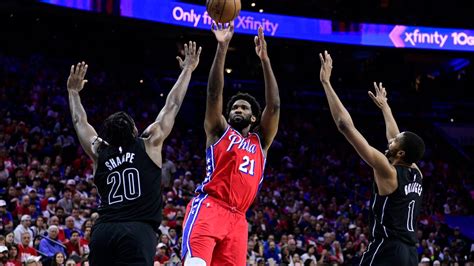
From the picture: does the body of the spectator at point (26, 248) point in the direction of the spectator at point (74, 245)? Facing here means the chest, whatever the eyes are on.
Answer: no

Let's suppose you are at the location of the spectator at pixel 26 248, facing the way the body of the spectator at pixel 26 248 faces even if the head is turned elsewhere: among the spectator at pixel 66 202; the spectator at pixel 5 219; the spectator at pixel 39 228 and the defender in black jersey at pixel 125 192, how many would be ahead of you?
1

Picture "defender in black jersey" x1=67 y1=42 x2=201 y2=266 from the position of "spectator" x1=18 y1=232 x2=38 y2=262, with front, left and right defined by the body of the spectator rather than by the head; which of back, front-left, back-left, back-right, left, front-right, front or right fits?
front

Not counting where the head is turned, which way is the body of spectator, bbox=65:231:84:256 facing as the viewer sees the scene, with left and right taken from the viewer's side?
facing the viewer

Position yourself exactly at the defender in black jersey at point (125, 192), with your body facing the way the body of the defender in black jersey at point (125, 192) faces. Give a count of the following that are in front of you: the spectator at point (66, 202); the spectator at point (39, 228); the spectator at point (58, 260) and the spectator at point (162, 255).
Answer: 4

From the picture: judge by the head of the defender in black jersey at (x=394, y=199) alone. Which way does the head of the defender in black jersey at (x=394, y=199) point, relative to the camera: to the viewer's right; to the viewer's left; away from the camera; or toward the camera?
to the viewer's left

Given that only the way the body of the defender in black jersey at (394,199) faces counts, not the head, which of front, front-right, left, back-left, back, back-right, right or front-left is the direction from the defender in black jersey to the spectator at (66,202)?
front

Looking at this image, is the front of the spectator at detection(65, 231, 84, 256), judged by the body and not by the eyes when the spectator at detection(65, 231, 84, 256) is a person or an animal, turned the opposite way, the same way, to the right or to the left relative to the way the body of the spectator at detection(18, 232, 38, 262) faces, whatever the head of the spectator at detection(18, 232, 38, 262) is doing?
the same way

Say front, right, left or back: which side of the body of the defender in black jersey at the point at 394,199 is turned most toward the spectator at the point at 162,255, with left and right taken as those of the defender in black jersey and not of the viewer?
front

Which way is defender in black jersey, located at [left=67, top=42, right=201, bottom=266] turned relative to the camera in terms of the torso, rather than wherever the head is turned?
away from the camera

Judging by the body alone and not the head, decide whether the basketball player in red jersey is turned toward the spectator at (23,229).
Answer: no

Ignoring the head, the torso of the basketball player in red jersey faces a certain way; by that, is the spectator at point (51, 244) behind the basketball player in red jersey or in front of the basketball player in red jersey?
behind

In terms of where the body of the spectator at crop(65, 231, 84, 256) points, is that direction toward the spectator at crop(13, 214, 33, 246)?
no

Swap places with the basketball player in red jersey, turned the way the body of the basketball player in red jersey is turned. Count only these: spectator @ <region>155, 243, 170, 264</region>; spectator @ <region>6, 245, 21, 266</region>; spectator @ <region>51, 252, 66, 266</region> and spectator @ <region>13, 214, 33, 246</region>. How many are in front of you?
0

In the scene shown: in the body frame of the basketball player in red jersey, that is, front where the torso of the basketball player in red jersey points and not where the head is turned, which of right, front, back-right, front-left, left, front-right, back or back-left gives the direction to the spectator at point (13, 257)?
back

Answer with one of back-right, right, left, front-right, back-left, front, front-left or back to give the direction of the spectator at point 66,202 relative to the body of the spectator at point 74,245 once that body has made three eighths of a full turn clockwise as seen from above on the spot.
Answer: front-right

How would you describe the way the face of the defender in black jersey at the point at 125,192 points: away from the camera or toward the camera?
away from the camera

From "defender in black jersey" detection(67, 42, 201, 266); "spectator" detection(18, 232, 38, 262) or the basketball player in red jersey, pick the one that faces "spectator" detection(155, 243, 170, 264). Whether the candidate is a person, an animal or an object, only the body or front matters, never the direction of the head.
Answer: the defender in black jersey

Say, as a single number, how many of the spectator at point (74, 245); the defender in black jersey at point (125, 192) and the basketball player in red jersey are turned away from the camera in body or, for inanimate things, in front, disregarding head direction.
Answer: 1

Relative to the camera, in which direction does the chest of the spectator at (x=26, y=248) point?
toward the camera
